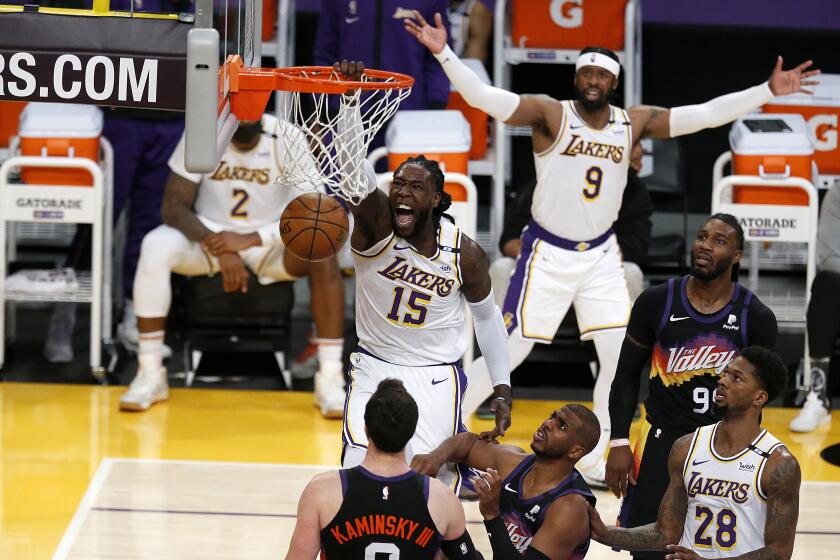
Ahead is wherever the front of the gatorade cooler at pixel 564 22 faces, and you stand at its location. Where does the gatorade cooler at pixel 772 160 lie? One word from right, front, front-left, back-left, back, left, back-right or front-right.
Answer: front-left

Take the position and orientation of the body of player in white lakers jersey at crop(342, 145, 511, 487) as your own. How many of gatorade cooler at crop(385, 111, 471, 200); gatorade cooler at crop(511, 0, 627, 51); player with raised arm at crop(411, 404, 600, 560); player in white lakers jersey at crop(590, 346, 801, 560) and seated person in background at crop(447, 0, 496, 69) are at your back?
3

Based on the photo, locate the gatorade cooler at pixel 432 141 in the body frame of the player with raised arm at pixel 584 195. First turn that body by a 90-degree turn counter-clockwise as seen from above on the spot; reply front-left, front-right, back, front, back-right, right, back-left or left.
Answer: back-left

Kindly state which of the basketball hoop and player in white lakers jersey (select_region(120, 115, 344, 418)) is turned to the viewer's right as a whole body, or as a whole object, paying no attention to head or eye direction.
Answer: the basketball hoop

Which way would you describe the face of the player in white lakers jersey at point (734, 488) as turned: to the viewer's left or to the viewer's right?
to the viewer's left

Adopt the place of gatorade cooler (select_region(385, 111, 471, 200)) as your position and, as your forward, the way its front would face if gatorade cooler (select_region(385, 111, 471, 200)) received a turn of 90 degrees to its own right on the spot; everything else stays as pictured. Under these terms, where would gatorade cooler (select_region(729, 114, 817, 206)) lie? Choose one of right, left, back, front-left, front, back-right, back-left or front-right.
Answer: back

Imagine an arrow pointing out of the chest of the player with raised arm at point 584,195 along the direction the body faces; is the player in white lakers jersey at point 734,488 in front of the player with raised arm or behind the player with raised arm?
in front

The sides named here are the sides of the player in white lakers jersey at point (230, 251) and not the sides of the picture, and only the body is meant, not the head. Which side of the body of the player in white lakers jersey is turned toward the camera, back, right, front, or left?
front

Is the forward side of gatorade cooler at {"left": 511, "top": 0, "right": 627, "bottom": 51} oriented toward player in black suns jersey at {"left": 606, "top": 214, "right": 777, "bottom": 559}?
yes

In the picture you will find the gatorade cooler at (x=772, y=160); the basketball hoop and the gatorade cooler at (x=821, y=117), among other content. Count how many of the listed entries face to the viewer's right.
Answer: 1

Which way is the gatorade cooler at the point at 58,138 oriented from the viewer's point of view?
toward the camera

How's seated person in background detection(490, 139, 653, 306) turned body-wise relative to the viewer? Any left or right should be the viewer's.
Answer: facing the viewer

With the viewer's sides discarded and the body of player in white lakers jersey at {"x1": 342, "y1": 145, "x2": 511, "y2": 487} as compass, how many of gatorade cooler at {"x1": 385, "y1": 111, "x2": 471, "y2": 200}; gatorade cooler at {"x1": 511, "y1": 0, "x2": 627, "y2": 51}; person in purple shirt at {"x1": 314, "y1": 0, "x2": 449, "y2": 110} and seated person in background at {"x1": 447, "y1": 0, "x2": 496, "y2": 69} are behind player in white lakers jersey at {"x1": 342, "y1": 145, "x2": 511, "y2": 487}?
4

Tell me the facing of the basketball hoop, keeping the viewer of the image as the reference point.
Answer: facing to the right of the viewer

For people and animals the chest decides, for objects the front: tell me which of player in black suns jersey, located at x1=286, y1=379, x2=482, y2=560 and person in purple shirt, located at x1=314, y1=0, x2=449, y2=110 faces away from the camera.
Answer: the player in black suns jersey

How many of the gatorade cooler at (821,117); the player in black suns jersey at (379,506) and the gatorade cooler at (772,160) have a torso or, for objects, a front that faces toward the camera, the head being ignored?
2

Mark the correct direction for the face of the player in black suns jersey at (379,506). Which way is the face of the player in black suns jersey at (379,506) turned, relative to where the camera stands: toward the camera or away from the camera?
away from the camera

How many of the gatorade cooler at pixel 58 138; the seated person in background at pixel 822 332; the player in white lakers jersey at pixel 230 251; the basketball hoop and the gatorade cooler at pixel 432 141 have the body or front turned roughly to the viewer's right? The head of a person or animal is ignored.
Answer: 1

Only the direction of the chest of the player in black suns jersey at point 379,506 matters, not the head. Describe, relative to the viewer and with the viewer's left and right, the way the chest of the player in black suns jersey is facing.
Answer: facing away from the viewer

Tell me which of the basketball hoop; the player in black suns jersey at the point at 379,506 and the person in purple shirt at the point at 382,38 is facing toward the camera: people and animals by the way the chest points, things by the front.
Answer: the person in purple shirt
